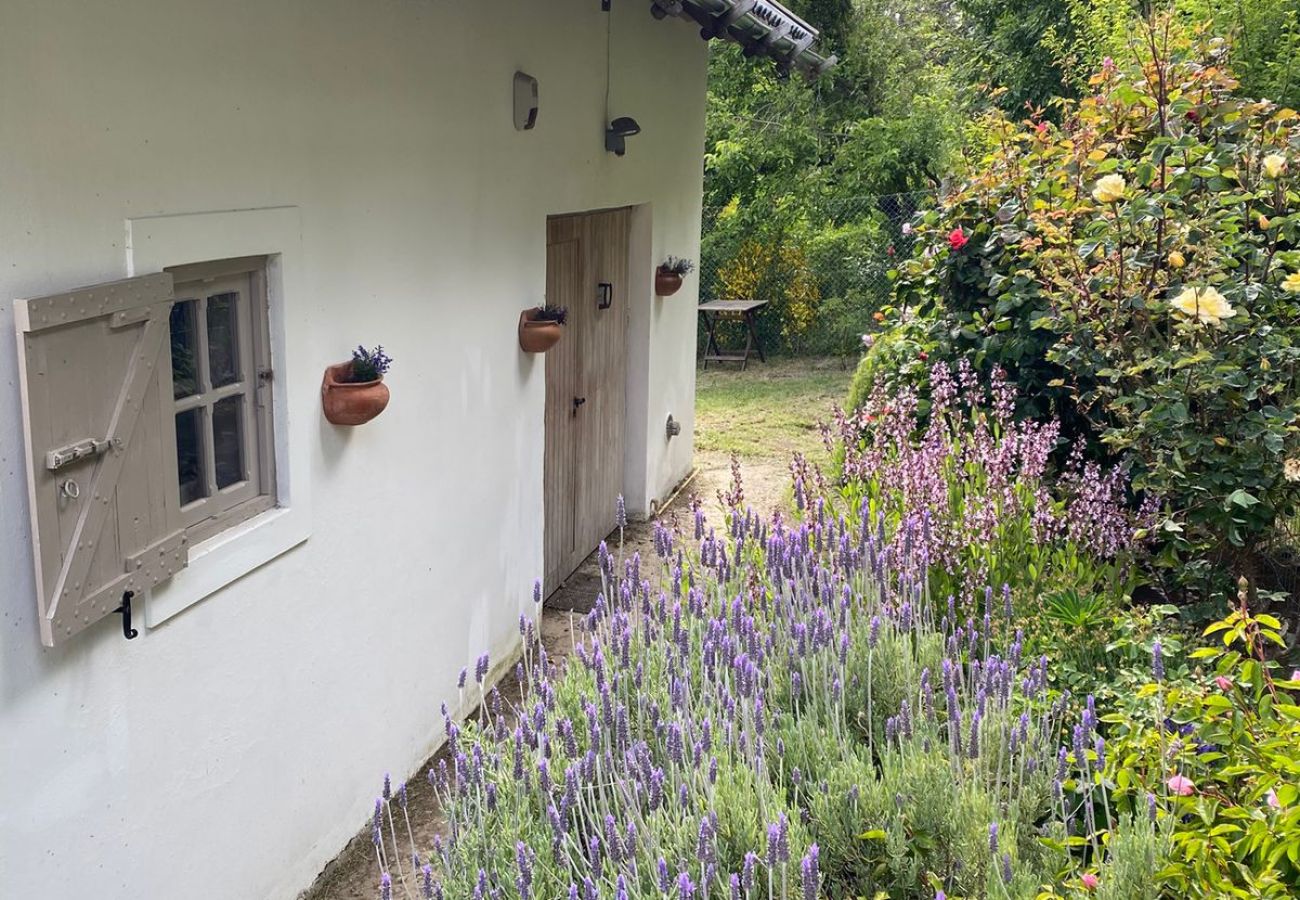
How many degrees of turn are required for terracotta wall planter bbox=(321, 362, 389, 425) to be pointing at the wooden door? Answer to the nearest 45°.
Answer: approximately 90° to its left

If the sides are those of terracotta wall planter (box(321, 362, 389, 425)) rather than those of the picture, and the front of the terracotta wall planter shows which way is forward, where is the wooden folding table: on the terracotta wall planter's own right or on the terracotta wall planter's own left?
on the terracotta wall planter's own left

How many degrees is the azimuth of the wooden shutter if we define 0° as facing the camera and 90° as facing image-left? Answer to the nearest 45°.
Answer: approximately 315°

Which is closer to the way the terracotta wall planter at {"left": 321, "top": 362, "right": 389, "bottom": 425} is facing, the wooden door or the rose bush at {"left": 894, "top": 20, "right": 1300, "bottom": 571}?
the rose bush

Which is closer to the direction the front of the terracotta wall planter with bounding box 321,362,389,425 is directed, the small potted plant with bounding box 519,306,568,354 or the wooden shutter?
the wooden shutter

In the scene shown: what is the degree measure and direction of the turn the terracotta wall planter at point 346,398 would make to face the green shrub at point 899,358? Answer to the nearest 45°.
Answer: approximately 90° to its left

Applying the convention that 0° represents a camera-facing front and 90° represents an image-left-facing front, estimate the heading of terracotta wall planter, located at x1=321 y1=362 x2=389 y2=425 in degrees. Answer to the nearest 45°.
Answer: approximately 315°

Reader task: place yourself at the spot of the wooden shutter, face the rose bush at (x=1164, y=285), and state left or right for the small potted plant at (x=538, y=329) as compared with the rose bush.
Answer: left

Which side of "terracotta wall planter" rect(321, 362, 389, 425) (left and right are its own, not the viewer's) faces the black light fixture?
left

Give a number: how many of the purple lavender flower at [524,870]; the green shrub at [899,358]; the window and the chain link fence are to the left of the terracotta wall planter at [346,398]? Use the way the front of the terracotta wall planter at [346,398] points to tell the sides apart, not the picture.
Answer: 2
